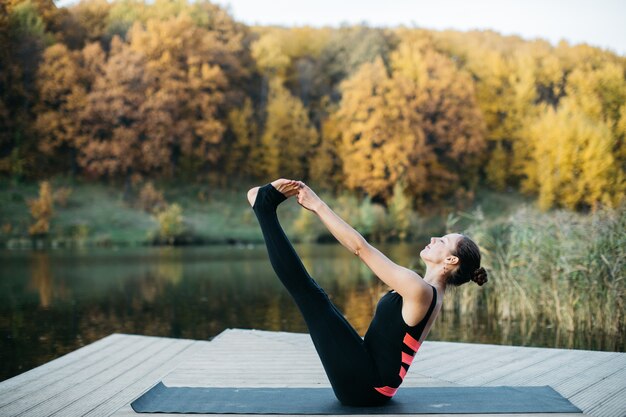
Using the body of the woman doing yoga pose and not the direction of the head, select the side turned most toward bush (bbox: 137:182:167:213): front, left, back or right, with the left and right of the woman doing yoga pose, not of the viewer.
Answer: right

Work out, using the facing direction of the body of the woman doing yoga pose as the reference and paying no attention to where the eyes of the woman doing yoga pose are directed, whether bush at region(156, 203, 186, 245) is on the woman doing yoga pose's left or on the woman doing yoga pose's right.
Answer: on the woman doing yoga pose's right

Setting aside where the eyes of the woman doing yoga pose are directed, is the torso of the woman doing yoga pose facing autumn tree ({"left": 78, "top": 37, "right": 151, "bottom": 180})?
no

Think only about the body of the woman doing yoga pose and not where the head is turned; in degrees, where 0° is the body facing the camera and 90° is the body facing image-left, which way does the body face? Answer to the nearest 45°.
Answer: approximately 90°

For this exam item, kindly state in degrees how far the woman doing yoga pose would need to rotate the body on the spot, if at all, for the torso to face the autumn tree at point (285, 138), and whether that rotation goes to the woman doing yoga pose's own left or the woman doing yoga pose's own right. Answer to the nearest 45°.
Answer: approximately 90° to the woman doing yoga pose's own right

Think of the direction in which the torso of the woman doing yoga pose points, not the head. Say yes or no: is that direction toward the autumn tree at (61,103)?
no

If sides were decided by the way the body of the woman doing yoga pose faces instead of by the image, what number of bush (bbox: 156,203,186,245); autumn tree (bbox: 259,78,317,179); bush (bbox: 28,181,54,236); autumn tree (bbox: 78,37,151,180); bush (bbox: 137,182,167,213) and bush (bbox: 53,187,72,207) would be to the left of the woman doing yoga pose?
0

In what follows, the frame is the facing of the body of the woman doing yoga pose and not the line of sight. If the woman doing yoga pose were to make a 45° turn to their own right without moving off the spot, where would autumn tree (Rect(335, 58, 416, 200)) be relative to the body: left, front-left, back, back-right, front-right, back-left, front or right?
front-right

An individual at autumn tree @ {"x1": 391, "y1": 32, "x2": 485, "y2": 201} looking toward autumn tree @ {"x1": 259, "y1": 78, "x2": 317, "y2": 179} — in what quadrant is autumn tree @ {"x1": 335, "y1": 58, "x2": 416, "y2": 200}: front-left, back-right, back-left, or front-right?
front-left

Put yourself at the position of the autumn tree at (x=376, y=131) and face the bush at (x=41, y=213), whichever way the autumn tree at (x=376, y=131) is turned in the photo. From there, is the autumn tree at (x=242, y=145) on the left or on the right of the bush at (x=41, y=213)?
right

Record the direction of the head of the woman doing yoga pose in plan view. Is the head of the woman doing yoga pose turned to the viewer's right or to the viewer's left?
to the viewer's left

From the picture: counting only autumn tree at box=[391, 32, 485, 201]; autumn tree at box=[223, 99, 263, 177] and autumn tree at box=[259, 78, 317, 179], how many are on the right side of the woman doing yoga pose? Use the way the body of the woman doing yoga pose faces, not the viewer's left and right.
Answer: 3

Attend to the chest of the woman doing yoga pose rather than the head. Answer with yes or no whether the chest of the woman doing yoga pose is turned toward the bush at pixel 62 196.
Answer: no

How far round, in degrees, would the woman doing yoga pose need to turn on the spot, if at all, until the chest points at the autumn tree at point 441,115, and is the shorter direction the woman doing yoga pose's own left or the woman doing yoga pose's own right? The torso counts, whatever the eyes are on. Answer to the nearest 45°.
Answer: approximately 90° to the woman doing yoga pose's own right

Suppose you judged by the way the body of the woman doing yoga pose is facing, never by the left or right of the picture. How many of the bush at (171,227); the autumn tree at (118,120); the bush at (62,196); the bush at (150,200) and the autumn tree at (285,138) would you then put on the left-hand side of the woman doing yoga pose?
0

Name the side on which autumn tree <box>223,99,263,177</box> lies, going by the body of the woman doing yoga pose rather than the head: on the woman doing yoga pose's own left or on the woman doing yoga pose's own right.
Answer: on the woman doing yoga pose's own right

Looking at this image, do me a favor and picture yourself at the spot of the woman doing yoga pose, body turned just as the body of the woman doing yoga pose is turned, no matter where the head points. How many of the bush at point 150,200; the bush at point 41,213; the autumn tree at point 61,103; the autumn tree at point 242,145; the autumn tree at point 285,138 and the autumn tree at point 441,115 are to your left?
0

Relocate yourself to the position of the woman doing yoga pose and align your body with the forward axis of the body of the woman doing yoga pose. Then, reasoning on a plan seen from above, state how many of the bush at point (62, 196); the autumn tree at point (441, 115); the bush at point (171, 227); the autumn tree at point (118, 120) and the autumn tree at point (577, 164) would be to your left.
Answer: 0
